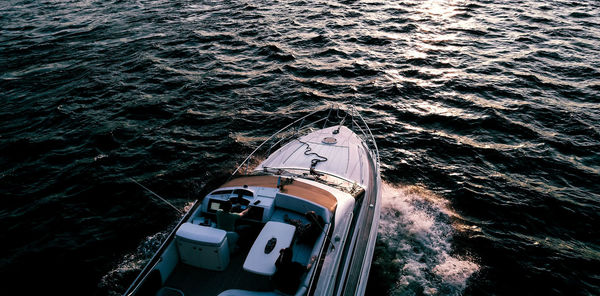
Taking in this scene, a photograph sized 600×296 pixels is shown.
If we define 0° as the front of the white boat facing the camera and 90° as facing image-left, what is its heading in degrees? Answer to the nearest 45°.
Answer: approximately 225°
